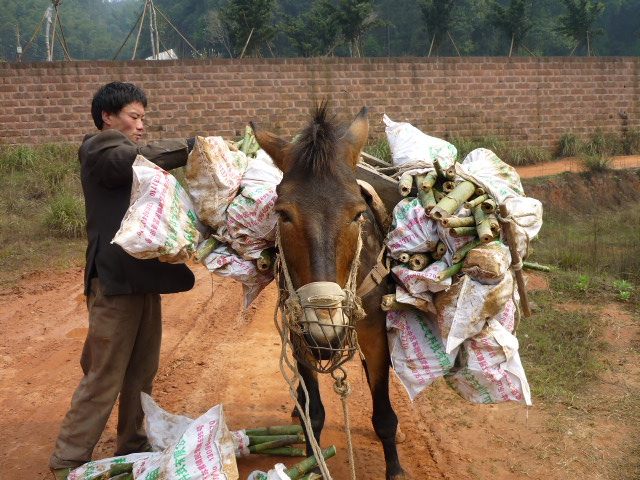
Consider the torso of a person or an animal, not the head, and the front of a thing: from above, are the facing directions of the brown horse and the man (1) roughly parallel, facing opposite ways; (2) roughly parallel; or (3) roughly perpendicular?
roughly perpendicular

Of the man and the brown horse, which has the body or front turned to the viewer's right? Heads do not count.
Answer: the man

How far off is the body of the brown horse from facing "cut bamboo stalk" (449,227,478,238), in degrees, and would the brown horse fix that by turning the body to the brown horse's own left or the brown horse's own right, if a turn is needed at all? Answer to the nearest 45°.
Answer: approximately 90° to the brown horse's own left

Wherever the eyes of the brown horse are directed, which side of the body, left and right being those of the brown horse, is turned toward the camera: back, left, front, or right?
front

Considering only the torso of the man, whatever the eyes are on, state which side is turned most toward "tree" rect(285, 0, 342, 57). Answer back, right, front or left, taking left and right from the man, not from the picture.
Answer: left

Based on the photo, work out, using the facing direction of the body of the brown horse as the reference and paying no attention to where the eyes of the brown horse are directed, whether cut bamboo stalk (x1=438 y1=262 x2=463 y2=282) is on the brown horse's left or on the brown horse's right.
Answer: on the brown horse's left

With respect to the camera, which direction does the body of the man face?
to the viewer's right

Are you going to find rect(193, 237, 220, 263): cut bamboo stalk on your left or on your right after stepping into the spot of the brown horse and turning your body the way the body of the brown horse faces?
on your right

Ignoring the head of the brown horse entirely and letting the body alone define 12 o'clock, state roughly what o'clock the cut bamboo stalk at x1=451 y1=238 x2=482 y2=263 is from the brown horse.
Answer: The cut bamboo stalk is roughly at 9 o'clock from the brown horse.

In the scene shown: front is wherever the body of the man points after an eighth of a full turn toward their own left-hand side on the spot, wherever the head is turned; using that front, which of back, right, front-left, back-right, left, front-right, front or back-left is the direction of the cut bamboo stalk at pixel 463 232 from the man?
right

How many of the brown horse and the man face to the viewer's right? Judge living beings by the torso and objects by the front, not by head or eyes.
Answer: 1
